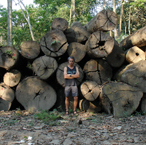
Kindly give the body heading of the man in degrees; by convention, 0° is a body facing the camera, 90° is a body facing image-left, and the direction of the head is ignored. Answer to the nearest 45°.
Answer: approximately 0°

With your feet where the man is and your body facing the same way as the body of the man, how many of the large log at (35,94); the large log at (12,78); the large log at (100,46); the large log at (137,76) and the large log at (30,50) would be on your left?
2

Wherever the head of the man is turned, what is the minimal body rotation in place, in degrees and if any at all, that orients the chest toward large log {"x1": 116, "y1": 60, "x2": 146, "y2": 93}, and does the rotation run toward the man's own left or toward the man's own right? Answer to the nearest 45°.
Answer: approximately 90° to the man's own left

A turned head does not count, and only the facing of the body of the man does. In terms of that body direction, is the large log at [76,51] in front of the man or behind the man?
behind

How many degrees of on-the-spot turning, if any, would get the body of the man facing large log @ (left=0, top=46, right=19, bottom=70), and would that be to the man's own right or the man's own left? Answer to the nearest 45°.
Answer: approximately 90° to the man's own right
